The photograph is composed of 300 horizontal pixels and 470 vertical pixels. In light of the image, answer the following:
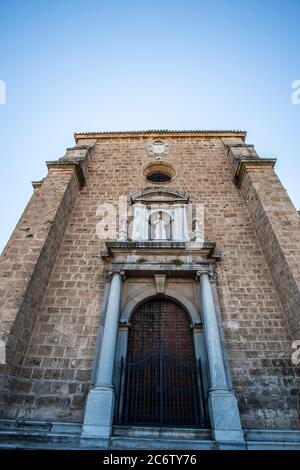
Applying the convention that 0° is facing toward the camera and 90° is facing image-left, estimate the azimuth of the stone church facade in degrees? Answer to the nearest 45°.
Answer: approximately 0°

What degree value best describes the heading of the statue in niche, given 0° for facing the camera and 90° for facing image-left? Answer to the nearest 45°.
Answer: approximately 0°
